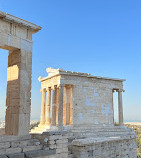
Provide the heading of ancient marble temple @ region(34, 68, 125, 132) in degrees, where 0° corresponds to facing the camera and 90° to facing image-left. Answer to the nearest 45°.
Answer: approximately 45°
